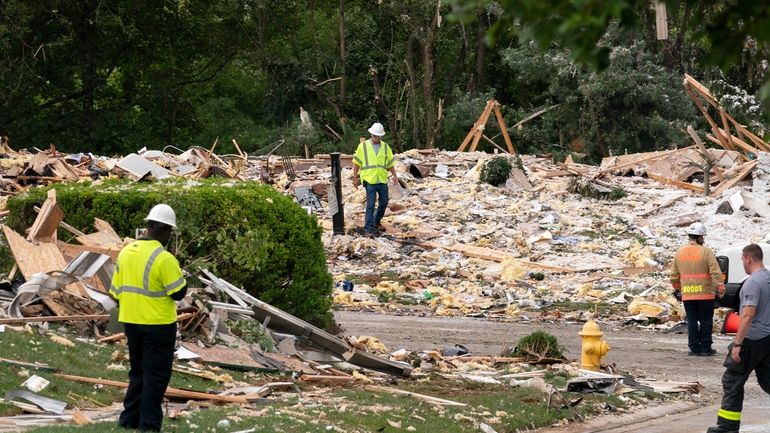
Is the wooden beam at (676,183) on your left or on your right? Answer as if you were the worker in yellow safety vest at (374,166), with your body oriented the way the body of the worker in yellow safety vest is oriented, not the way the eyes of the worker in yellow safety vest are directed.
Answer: on your left

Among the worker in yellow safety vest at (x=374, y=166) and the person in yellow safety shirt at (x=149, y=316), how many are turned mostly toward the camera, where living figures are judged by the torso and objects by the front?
1

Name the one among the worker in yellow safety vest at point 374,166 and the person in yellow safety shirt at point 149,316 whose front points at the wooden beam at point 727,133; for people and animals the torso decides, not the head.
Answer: the person in yellow safety shirt at point 149,316

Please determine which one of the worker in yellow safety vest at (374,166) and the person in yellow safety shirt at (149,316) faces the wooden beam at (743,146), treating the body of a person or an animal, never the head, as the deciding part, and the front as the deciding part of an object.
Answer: the person in yellow safety shirt at (149,316)

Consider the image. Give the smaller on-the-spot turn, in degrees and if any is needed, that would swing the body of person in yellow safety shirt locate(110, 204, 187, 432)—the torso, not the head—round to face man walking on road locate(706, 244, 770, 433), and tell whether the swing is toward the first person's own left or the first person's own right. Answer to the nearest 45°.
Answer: approximately 45° to the first person's own right

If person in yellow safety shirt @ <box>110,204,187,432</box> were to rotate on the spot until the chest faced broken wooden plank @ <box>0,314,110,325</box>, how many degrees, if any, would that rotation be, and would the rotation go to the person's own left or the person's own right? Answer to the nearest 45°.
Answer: approximately 45° to the person's own left

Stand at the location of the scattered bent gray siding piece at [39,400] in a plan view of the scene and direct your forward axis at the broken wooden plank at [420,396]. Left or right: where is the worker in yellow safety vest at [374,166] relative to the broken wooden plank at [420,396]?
left

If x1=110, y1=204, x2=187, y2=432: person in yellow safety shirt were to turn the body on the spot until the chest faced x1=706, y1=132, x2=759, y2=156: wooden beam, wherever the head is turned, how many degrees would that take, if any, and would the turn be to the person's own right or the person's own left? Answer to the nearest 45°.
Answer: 0° — they already face it

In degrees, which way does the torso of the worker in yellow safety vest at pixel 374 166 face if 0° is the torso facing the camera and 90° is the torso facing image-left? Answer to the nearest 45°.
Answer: approximately 0°

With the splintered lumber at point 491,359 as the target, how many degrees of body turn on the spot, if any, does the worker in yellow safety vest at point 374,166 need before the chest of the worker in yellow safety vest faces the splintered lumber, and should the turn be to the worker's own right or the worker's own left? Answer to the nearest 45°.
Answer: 0° — they already face it

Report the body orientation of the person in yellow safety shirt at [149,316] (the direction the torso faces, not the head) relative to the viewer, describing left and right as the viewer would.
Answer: facing away from the viewer and to the right of the viewer

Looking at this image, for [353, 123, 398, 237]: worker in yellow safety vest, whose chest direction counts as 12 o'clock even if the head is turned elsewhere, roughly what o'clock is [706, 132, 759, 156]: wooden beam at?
The wooden beam is roughly at 8 o'clock from the worker in yellow safety vest.
